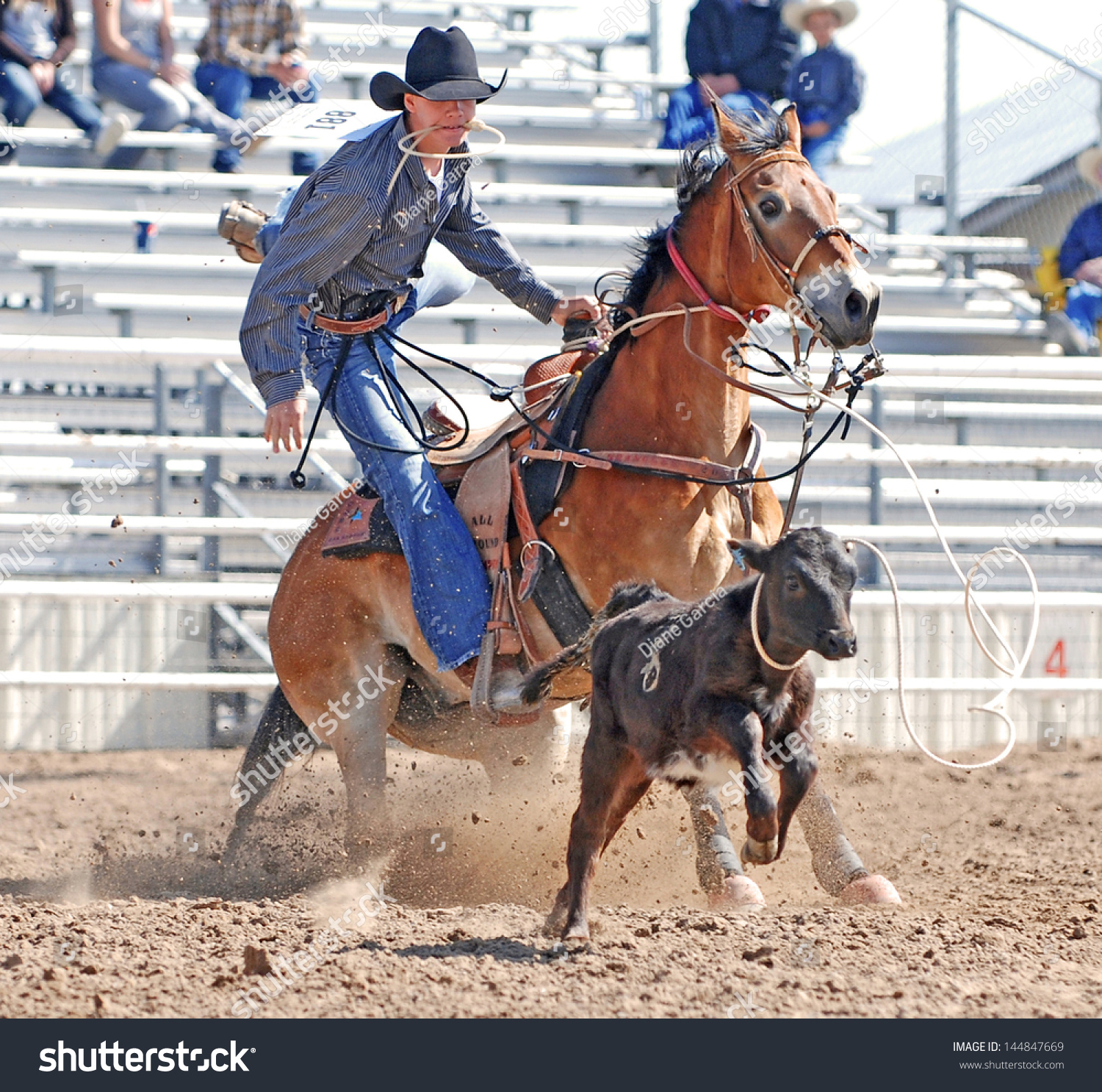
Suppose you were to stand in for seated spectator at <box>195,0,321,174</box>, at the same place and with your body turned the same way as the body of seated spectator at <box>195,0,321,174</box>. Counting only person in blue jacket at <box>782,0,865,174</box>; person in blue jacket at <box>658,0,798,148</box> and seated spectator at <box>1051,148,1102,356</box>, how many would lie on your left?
3

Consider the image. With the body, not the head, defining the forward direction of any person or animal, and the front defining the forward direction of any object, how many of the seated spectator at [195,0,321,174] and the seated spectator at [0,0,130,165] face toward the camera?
2

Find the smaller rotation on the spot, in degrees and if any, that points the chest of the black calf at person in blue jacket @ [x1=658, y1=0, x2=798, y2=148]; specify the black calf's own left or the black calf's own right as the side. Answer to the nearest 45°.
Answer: approximately 135° to the black calf's own left

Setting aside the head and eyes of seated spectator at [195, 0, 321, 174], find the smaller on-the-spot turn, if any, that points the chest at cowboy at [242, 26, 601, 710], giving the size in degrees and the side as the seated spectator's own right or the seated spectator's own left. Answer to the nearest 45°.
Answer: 0° — they already face them

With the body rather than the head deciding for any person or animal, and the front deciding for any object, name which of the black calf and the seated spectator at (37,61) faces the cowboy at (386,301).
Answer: the seated spectator

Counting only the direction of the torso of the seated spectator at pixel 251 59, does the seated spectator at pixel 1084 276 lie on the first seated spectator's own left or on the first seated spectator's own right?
on the first seated spectator's own left

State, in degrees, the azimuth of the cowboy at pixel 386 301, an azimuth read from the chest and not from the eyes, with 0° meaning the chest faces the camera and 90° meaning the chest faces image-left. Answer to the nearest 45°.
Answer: approximately 315°

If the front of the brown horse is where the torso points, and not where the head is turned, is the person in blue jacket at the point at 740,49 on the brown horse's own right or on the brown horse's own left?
on the brown horse's own left

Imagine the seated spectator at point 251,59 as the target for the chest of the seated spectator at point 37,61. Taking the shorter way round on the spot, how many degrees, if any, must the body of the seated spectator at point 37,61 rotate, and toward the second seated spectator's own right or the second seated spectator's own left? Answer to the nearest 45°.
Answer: approximately 90° to the second seated spectator's own left

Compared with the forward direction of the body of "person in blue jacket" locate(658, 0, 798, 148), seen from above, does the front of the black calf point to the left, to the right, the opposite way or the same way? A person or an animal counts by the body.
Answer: to the left

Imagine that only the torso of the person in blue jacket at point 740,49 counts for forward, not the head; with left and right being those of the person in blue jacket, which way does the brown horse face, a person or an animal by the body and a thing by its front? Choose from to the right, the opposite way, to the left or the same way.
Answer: to the left

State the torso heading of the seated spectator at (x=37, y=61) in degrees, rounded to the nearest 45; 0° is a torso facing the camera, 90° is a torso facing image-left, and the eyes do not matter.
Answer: approximately 0°
